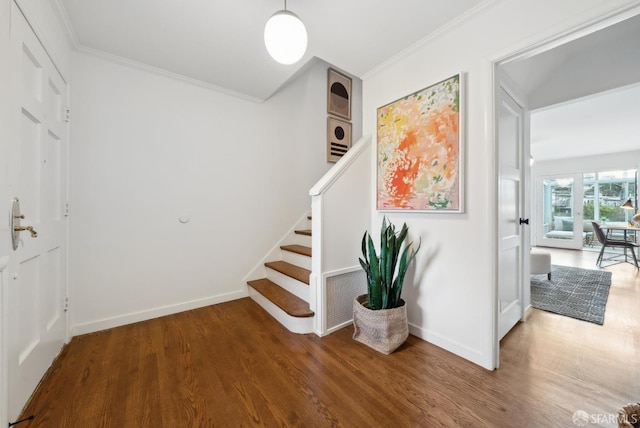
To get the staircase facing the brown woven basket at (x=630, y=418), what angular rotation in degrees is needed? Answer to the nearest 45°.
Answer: approximately 90° to its left

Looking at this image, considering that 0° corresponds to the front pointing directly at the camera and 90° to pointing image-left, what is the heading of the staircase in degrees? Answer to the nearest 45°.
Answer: approximately 45°

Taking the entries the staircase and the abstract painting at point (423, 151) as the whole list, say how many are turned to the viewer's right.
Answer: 0

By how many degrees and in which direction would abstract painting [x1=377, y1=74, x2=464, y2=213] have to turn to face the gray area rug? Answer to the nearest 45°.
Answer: approximately 180°

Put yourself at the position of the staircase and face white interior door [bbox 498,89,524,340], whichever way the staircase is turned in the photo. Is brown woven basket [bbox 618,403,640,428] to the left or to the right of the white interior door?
right

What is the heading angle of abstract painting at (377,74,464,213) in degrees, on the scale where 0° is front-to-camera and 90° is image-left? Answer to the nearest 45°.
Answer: approximately 45°

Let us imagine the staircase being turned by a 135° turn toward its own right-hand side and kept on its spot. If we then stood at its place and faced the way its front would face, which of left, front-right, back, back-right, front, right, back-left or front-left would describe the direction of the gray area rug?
right

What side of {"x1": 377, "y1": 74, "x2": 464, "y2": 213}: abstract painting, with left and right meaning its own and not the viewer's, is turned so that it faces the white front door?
front

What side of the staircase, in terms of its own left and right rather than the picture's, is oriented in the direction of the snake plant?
left

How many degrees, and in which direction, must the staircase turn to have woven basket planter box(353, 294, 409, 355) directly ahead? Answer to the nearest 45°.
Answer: approximately 90° to its left

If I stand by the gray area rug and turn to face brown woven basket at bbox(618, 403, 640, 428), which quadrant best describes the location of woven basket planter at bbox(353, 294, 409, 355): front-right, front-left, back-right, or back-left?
front-right
